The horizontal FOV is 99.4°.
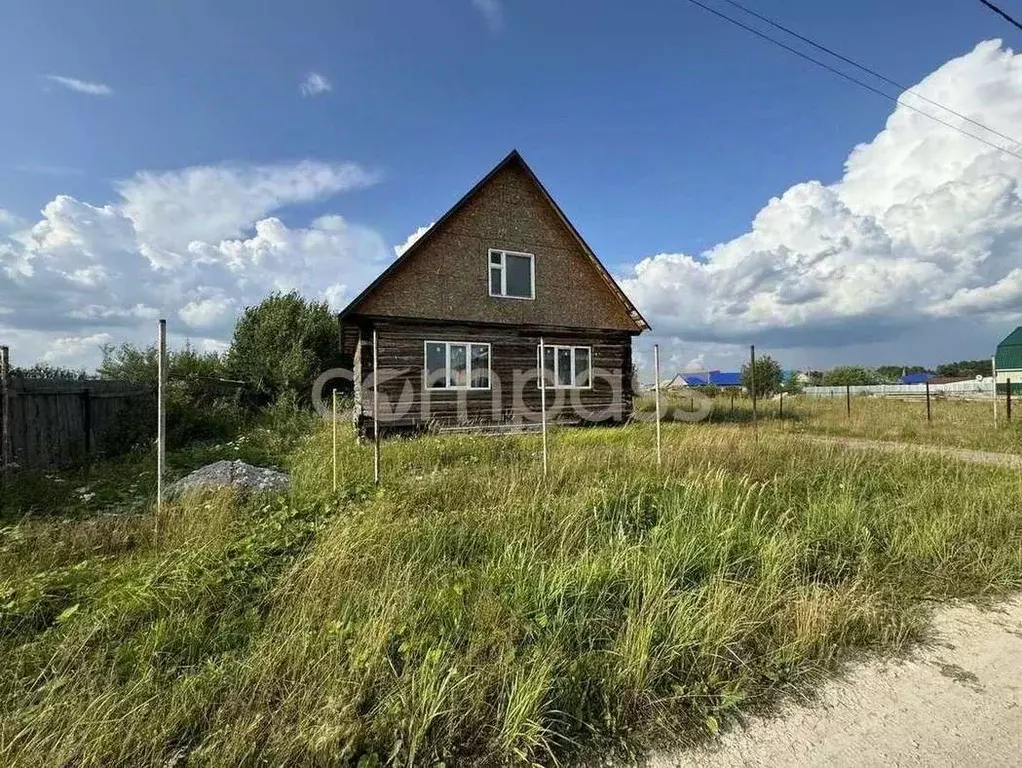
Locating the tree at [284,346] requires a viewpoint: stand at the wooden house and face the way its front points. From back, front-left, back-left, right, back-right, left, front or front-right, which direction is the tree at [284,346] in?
back-right

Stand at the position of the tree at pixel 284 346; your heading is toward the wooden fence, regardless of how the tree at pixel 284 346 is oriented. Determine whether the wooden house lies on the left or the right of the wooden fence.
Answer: left

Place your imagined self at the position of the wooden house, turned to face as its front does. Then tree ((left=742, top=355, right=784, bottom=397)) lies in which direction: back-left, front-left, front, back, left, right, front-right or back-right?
back-left

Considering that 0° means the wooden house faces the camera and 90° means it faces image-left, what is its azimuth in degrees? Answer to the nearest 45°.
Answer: approximately 0°

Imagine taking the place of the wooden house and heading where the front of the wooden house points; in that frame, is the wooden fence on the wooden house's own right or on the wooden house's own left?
on the wooden house's own right

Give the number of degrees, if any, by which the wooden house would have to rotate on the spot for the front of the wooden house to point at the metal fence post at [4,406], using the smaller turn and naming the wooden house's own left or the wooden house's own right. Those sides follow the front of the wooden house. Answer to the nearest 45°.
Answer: approximately 45° to the wooden house's own right

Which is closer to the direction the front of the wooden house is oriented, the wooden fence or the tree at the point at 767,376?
the wooden fence

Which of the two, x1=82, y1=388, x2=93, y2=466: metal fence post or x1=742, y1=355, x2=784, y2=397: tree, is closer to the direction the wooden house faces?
the metal fence post

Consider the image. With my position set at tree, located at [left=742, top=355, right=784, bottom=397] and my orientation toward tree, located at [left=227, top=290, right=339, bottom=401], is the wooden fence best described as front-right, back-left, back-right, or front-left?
front-left
